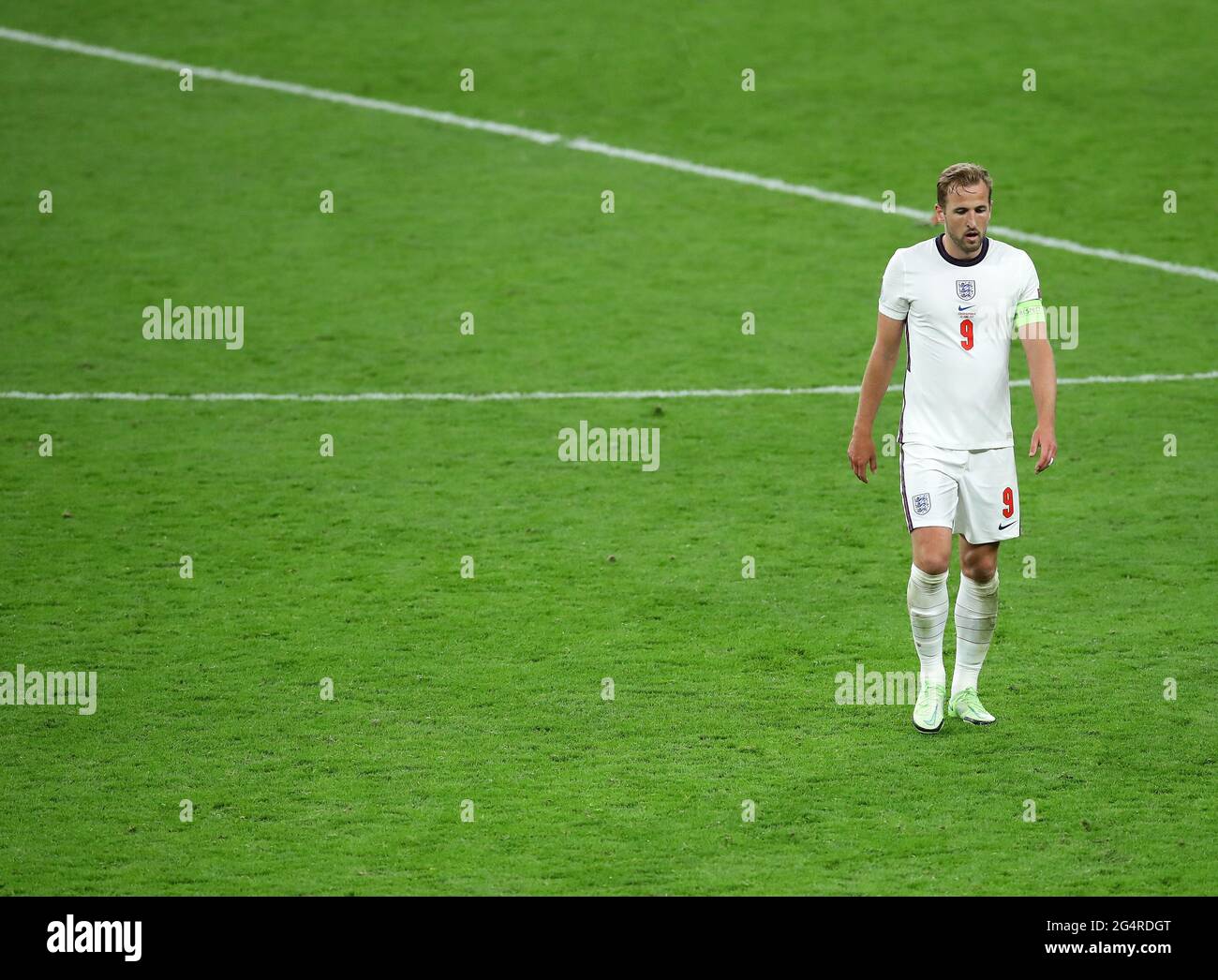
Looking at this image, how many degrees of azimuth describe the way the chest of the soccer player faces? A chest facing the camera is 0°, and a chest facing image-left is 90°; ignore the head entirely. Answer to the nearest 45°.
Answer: approximately 0°
